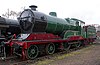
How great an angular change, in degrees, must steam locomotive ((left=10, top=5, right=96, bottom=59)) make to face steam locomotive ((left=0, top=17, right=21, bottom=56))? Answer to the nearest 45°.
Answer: approximately 45° to its right

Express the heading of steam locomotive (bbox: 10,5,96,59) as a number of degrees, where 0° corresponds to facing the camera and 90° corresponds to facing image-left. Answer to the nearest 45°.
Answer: approximately 45°
